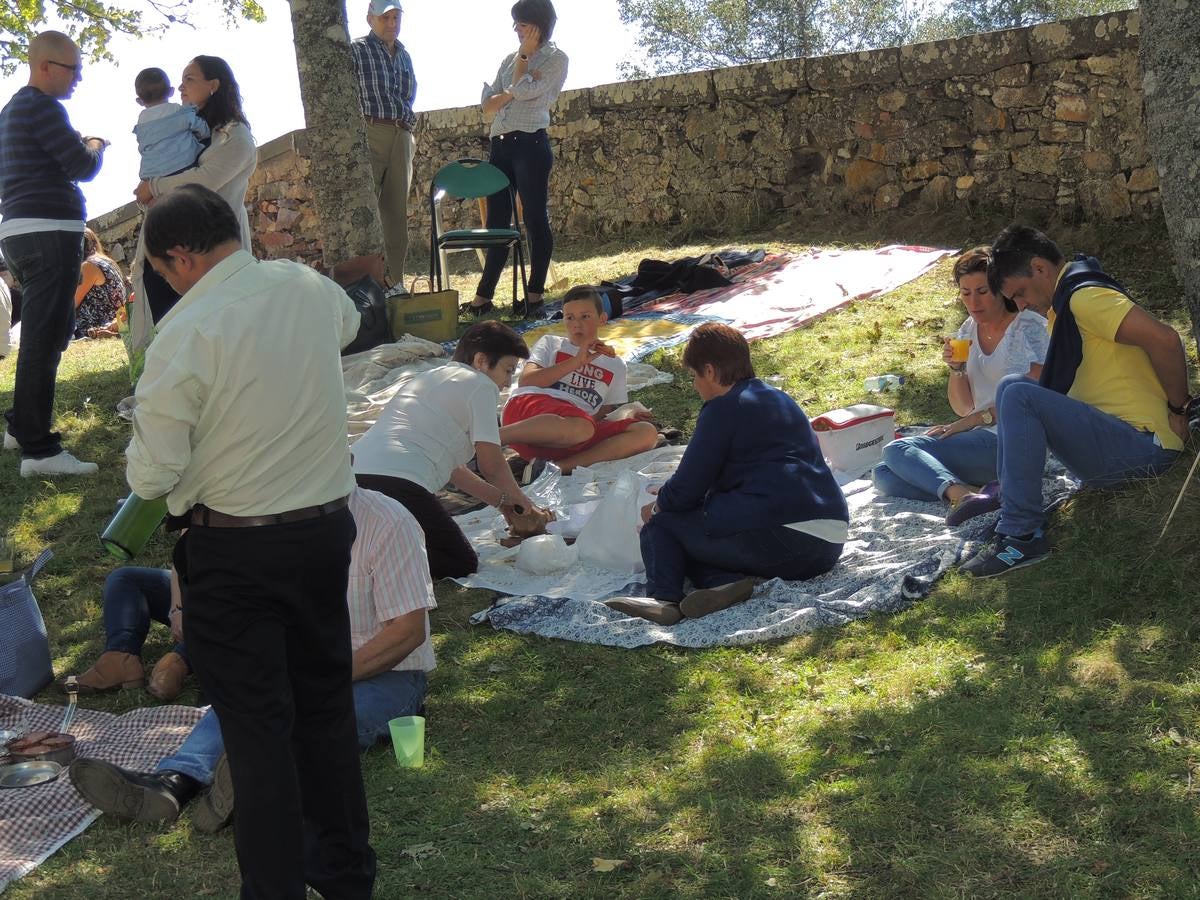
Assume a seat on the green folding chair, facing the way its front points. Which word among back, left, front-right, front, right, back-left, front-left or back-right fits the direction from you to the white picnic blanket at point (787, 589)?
front

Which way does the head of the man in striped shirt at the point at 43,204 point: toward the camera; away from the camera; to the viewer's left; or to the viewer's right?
to the viewer's right

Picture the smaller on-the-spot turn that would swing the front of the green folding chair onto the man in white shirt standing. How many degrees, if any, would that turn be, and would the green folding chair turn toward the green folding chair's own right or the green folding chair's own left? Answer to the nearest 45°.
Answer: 0° — it already faces them

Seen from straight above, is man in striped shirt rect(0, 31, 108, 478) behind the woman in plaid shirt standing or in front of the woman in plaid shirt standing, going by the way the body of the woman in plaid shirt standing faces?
in front

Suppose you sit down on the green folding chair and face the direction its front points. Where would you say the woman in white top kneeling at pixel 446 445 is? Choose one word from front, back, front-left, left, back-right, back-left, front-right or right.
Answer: front

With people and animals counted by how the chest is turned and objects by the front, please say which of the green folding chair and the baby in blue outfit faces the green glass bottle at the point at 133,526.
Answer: the green folding chair

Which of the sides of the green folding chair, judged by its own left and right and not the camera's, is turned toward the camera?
front

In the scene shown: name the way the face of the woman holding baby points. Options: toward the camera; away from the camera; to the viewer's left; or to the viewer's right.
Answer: to the viewer's left

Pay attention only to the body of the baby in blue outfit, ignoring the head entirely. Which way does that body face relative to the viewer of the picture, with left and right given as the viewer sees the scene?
facing away from the viewer

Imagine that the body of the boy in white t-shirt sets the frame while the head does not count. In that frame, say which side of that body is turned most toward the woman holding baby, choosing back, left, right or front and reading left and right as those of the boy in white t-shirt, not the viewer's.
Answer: right

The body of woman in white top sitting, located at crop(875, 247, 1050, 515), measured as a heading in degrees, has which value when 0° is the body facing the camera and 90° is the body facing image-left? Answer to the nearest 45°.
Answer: approximately 45°

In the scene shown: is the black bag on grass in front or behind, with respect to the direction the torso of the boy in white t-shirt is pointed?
behind

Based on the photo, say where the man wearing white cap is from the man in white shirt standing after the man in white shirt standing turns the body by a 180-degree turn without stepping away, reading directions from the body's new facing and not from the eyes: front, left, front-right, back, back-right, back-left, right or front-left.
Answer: back-left

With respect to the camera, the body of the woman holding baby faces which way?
to the viewer's left

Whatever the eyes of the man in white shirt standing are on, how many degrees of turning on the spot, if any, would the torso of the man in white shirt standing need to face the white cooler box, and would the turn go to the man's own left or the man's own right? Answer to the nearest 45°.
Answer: approximately 90° to the man's own right

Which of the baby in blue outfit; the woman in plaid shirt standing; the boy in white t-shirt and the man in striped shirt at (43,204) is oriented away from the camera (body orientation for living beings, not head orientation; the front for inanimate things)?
the baby in blue outfit
